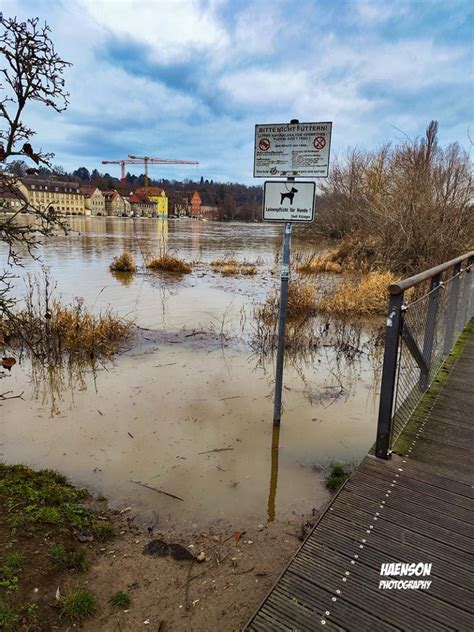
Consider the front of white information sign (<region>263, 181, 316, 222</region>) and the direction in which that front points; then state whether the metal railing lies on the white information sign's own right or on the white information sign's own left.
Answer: on the white information sign's own left

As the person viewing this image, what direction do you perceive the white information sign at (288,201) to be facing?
facing the viewer

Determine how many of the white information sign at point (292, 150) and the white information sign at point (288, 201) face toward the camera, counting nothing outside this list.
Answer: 2

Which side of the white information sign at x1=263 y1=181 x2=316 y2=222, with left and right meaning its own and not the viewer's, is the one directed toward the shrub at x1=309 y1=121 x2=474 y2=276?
back

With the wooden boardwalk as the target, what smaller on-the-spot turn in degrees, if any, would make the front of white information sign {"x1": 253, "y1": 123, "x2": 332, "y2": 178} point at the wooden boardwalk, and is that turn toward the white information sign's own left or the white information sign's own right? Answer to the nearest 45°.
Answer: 0° — it already faces it

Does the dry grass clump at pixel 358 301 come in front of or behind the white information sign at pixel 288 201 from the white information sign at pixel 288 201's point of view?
behind

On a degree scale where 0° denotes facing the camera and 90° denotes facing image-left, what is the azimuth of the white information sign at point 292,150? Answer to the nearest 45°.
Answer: approximately 0°

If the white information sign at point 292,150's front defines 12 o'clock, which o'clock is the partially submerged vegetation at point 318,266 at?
The partially submerged vegetation is roughly at 6 o'clock from the white information sign.

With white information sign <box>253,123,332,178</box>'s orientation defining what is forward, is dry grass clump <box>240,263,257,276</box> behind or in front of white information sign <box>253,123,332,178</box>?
behind

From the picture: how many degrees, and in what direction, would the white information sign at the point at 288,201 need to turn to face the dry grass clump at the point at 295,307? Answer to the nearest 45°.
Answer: approximately 180°
